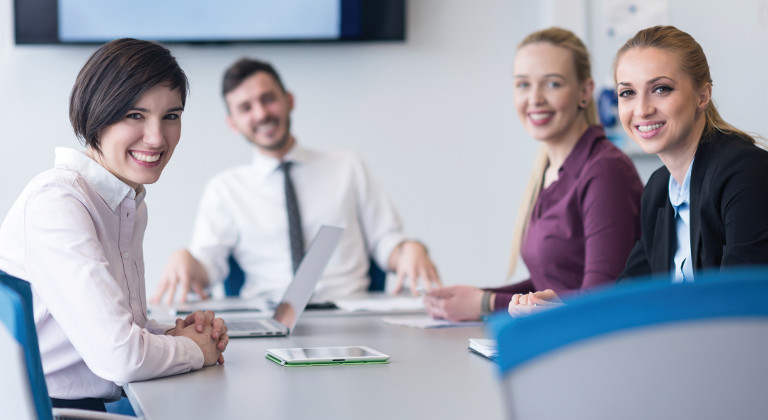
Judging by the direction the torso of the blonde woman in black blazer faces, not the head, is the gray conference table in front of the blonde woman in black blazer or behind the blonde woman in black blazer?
in front

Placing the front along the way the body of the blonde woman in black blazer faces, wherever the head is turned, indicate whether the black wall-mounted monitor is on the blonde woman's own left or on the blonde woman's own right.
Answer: on the blonde woman's own right

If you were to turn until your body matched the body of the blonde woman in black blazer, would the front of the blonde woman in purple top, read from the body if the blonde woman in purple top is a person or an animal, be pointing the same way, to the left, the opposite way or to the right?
the same way

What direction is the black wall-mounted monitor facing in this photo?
toward the camera

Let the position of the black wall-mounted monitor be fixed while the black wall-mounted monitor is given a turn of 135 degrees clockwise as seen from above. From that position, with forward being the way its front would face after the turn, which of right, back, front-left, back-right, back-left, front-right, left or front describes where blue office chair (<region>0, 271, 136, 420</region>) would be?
back-left

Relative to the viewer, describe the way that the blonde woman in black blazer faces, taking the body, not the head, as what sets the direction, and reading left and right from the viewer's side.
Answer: facing the viewer and to the left of the viewer

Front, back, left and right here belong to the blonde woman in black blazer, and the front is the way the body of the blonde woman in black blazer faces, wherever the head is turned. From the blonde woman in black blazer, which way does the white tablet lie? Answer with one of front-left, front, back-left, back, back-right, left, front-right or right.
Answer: front

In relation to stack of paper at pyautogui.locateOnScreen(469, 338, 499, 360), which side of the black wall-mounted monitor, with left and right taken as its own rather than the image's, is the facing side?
front

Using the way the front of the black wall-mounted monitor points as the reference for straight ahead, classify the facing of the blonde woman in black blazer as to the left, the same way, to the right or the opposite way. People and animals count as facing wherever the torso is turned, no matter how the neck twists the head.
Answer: to the right

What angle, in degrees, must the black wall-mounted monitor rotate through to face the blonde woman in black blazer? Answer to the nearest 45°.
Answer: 0° — it already faces them

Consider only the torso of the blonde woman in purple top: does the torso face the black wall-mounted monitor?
no
